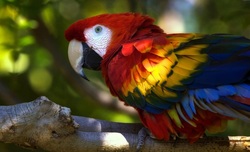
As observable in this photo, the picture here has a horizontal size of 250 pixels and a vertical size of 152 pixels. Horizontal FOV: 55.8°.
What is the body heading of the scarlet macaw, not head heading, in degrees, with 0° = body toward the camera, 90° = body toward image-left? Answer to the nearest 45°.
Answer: approximately 90°
